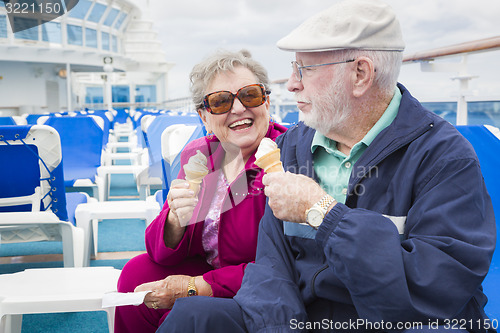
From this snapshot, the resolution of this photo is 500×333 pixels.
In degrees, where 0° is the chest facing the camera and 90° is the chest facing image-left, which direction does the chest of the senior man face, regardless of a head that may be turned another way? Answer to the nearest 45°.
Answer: approximately 45°

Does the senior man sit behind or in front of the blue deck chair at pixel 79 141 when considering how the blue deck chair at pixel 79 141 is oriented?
in front

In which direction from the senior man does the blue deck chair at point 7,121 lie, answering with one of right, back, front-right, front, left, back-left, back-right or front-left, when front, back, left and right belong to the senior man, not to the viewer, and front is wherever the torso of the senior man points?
right

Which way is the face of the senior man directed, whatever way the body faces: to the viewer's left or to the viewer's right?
to the viewer's left

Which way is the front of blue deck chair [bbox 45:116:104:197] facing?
toward the camera

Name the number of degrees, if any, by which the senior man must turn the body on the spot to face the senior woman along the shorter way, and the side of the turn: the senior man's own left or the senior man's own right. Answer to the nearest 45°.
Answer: approximately 90° to the senior man's own right

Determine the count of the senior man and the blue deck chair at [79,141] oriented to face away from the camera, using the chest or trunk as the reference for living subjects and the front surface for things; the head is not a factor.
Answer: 0
